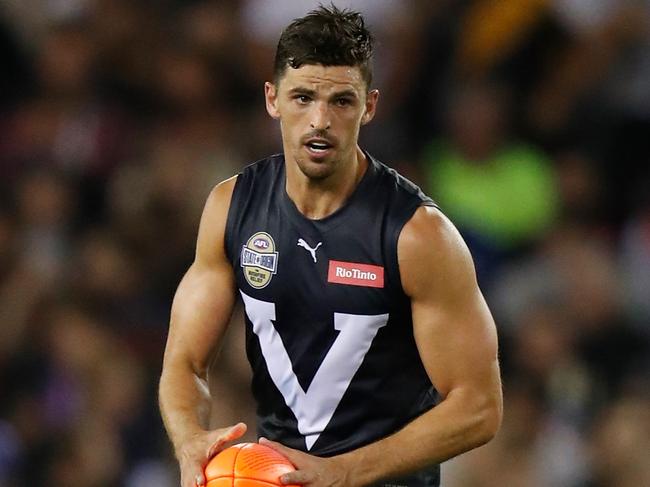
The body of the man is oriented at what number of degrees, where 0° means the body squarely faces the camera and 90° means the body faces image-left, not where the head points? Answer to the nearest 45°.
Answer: approximately 0°
